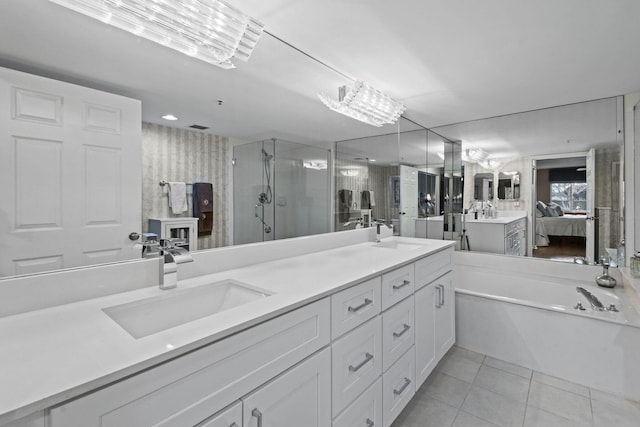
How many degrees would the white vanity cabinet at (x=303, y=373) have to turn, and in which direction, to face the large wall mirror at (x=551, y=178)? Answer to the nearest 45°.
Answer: approximately 90° to its left

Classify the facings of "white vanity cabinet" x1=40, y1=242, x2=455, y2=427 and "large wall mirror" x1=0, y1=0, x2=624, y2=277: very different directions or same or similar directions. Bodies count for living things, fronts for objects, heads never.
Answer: same or similar directions

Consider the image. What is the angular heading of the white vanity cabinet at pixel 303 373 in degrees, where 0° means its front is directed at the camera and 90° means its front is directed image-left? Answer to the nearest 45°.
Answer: approximately 315°

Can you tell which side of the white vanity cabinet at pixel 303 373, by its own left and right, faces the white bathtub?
left

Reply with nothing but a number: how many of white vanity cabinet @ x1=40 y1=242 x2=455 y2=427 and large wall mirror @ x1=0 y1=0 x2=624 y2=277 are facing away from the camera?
0

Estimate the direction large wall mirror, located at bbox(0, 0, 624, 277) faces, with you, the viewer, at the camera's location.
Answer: facing the viewer and to the right of the viewer

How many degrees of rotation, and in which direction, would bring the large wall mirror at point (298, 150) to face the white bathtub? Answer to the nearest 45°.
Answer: approximately 45° to its left

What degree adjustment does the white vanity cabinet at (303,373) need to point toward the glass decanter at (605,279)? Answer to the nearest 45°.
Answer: approximately 45° to its left
